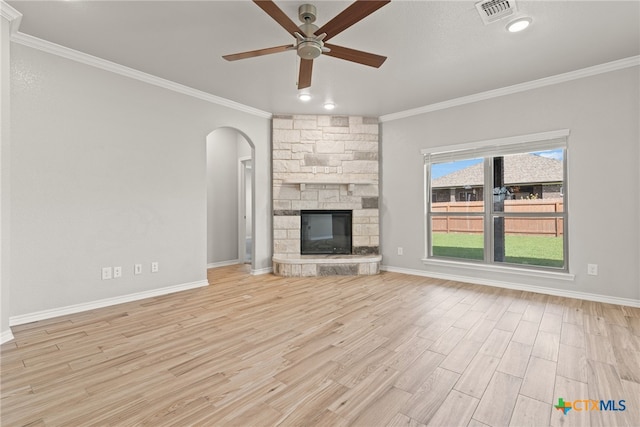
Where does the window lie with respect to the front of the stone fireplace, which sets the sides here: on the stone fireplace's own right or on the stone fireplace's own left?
on the stone fireplace's own left

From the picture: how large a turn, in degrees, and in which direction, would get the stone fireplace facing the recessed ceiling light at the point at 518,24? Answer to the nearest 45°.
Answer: approximately 45° to its left

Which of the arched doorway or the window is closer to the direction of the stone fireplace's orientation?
the window

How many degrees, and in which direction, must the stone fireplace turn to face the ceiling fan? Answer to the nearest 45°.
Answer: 0° — it already faces it

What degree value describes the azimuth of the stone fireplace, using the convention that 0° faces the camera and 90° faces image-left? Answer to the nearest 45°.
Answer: approximately 0°

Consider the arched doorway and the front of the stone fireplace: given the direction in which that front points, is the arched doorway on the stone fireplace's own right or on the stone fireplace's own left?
on the stone fireplace's own right
